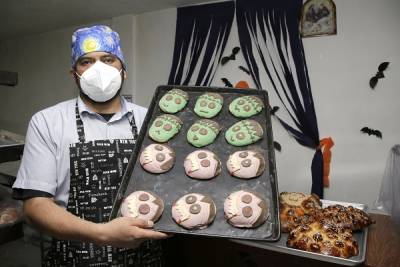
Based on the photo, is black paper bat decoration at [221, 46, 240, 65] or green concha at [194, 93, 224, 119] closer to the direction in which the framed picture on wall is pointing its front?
the green concha

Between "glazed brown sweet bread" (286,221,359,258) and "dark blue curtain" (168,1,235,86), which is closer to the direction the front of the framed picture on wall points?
the glazed brown sweet bread

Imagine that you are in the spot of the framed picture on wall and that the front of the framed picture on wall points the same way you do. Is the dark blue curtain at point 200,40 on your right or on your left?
on your right

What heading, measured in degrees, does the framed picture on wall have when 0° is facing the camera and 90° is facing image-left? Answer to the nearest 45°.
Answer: approximately 0°

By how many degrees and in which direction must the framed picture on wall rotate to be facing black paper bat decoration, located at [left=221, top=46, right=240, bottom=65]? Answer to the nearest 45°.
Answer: approximately 90° to its right

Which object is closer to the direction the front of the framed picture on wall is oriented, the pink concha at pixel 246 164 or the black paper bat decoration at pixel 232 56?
the pink concha
